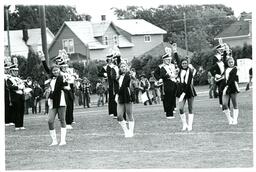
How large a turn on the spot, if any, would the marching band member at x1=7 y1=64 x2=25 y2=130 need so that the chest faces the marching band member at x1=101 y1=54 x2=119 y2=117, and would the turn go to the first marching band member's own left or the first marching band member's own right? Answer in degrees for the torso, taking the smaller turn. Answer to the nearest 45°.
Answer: approximately 45° to the first marching band member's own left

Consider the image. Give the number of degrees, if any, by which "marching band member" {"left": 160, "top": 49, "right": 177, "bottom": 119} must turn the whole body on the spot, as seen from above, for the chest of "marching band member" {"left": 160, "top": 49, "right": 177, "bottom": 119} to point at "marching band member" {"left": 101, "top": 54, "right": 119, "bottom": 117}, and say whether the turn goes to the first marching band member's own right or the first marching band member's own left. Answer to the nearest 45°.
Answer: approximately 135° to the first marching band member's own right

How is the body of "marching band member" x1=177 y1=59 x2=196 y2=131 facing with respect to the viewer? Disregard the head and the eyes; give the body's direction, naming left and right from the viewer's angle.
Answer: facing the viewer

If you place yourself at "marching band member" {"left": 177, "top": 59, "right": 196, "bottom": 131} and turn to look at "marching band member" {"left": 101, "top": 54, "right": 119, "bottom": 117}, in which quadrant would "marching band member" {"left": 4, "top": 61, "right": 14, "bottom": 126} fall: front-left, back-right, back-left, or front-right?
front-left

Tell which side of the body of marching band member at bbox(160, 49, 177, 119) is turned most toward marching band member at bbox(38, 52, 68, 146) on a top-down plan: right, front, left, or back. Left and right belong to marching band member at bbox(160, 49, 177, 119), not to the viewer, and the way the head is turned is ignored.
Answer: right

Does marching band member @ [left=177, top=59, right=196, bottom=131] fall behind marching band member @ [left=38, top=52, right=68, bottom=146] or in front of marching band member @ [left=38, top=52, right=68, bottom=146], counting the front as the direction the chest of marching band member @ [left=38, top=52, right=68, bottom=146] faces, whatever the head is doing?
behind

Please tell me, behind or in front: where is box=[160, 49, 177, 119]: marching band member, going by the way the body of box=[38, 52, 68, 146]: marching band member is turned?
behind

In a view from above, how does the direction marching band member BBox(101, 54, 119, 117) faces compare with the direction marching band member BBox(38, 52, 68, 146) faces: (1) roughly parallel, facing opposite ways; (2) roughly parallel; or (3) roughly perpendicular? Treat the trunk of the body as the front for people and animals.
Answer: roughly parallel
